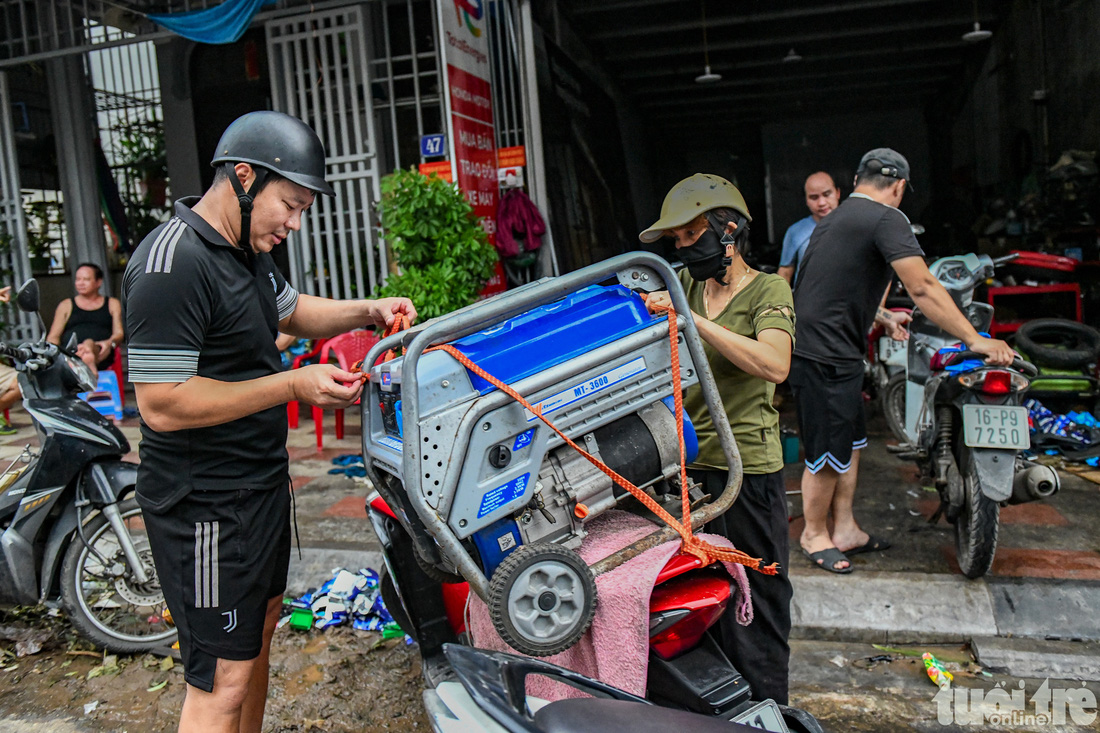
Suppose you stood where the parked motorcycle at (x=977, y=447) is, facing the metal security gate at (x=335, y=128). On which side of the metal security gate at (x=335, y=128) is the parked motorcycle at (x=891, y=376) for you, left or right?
right

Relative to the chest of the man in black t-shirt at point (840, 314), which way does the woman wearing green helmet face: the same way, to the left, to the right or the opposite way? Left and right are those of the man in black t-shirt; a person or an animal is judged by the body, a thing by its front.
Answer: the opposite way

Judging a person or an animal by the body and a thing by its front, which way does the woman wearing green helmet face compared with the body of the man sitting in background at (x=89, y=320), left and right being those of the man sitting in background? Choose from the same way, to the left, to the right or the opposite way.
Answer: to the right

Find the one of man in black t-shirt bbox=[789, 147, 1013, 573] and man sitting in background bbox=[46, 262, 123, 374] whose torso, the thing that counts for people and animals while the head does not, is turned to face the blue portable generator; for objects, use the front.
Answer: the man sitting in background

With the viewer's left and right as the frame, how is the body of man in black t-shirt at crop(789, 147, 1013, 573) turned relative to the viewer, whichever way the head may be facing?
facing away from the viewer and to the right of the viewer

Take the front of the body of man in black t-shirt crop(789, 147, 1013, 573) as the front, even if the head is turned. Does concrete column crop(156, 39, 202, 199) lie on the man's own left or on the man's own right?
on the man's own left
